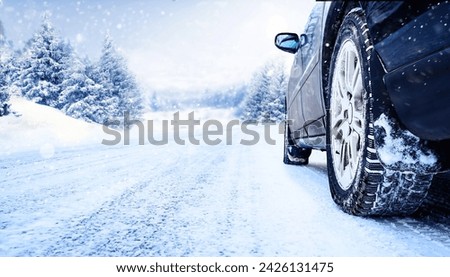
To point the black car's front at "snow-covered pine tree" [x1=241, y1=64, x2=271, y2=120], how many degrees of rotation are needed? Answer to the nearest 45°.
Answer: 0° — it already faces it

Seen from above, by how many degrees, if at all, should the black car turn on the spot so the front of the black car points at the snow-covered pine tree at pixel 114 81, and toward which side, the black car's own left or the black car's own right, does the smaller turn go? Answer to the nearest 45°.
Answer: approximately 45° to the black car's own left

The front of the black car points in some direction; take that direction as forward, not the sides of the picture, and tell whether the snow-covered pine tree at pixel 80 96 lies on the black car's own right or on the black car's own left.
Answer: on the black car's own left

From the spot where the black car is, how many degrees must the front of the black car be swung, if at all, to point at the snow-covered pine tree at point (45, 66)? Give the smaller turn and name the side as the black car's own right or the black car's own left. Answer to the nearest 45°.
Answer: approximately 45° to the black car's own left

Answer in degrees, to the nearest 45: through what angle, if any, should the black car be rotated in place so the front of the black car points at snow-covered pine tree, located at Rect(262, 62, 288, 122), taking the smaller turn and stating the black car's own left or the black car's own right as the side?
0° — it already faces it

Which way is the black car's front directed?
away from the camera
